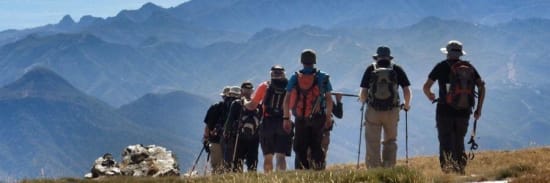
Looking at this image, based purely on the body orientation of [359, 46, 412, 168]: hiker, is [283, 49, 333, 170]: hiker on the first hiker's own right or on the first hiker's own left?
on the first hiker's own left

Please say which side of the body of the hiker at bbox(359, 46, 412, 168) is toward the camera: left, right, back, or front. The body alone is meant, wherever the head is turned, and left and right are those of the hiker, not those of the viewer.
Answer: back

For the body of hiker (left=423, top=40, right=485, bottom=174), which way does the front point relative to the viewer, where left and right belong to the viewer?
facing away from the viewer

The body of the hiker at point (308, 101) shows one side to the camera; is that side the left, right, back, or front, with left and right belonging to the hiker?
back

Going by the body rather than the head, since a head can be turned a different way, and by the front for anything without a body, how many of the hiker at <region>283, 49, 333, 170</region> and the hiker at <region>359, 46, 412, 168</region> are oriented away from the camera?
2

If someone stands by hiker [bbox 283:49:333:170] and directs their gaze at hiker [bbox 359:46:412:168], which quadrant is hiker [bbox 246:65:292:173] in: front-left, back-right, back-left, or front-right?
back-left

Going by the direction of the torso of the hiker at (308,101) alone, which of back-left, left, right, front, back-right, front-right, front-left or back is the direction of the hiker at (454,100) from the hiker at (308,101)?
right
